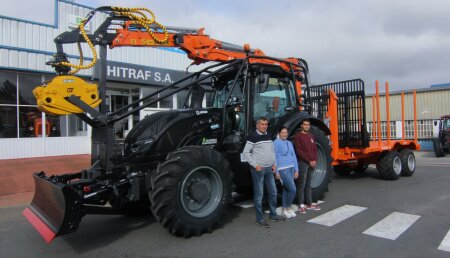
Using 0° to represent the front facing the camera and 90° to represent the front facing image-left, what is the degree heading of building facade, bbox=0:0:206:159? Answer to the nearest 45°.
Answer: approximately 315°

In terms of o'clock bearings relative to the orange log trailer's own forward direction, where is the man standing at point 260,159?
The man standing is roughly at 11 o'clock from the orange log trailer.

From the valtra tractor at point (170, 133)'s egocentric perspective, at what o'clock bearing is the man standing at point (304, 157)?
The man standing is roughly at 7 o'clock from the valtra tractor.

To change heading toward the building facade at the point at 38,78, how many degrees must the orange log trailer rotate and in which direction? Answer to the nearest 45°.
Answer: approximately 45° to its right

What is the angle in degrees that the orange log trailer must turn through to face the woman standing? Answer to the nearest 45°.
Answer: approximately 45° to its left

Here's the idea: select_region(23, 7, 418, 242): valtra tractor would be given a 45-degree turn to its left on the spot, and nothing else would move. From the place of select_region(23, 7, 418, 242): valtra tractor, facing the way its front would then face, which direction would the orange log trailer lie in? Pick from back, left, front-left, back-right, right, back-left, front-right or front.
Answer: back-left

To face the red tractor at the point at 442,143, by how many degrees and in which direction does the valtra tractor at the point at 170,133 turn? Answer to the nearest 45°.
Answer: approximately 180°

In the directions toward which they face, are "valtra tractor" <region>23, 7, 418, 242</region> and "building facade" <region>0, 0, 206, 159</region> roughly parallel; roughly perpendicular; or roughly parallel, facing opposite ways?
roughly perpendicular

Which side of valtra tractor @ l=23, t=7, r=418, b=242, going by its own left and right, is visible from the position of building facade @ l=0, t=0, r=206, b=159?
right

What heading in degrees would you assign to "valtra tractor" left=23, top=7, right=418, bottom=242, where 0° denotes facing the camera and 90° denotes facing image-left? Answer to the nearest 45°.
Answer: approximately 45°
